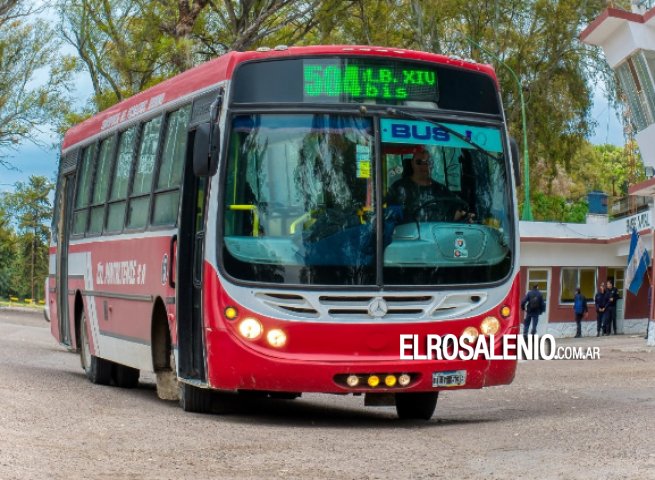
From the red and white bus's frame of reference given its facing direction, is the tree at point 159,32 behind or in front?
behind

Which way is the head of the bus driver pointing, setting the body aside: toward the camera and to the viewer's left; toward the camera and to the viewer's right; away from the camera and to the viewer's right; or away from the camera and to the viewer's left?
toward the camera and to the viewer's right
